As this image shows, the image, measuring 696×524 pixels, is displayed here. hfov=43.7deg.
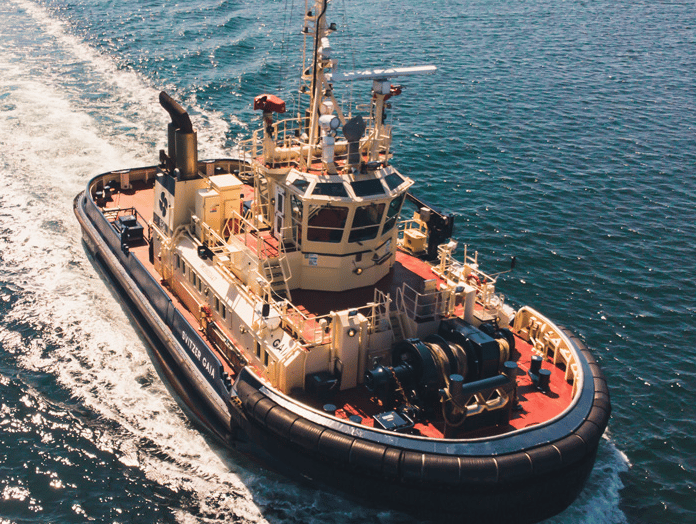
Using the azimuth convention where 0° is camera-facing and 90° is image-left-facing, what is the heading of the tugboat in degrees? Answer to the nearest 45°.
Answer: approximately 315°
